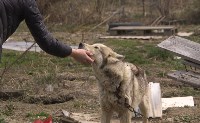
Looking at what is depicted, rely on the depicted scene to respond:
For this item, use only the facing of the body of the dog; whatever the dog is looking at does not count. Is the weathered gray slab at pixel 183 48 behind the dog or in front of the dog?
behind

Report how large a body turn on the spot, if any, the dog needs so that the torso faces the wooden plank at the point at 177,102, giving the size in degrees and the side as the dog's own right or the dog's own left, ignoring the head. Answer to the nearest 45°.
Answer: approximately 180°

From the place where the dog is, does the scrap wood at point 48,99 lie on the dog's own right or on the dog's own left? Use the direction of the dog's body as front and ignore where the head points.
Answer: on the dog's own right

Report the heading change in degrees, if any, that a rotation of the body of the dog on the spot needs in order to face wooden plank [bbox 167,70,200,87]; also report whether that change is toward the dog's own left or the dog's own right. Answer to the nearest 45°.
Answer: approximately 180°

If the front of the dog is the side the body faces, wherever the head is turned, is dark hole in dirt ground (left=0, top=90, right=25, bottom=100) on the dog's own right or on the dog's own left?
on the dog's own right

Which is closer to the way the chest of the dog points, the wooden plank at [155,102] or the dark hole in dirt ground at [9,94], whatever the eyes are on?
the dark hole in dirt ground

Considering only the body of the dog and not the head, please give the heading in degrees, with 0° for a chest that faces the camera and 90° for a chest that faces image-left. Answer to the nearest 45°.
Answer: approximately 45°
